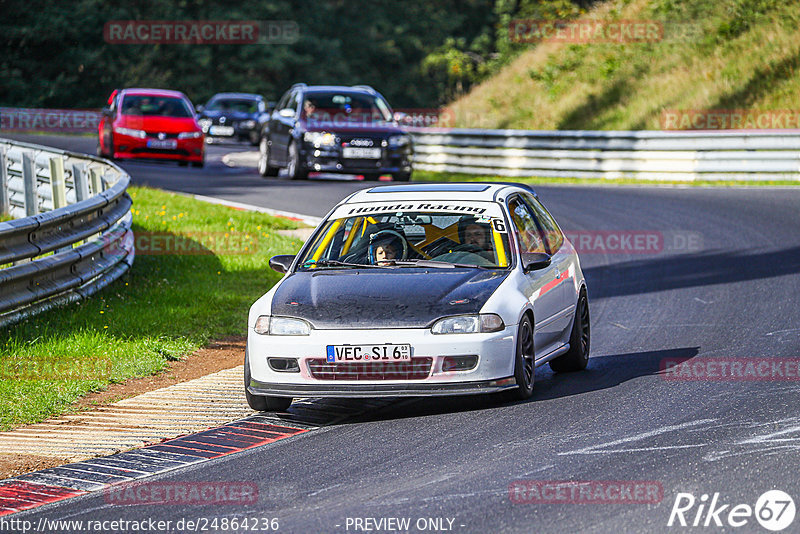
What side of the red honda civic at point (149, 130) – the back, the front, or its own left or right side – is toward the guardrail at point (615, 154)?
left

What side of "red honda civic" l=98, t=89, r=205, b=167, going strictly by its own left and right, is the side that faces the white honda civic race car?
front

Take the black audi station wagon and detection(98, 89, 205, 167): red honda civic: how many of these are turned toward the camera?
2

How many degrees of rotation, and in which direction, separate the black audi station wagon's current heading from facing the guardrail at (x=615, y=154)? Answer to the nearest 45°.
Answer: approximately 90° to its left

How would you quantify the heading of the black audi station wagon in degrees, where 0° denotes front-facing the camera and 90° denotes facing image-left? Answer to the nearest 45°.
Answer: approximately 0°

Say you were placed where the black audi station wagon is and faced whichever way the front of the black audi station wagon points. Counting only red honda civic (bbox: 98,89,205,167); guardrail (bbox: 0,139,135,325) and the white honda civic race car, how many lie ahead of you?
2

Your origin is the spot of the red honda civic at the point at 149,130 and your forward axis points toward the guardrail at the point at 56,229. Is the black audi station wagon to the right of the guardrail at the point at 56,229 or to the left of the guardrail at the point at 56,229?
left

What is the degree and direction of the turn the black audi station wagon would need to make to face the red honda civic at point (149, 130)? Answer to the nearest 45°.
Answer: approximately 135° to its right

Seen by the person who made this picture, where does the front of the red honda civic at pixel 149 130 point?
facing the viewer

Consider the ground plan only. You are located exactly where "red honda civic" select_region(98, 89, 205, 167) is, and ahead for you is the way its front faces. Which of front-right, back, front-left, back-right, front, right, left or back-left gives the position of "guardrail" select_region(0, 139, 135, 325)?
front

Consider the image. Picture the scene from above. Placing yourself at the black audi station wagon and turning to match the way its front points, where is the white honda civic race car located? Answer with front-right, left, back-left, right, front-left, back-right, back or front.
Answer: front

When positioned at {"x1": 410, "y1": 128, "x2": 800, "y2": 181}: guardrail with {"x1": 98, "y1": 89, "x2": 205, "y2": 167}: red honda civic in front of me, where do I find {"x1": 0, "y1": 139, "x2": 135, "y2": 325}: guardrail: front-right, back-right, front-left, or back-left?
front-left

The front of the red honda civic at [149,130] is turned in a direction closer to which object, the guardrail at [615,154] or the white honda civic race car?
the white honda civic race car

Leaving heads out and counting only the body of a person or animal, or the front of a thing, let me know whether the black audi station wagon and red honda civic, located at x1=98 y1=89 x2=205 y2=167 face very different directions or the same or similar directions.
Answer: same or similar directions
